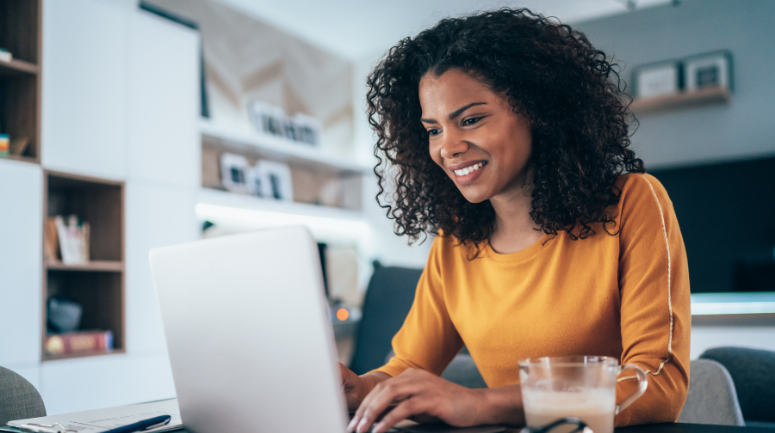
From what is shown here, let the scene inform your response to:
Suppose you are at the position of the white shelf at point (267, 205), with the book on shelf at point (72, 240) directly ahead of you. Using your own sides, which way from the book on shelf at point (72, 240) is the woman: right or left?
left

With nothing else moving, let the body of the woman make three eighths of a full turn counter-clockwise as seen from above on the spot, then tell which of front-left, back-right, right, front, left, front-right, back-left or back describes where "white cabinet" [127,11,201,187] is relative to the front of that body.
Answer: back-left

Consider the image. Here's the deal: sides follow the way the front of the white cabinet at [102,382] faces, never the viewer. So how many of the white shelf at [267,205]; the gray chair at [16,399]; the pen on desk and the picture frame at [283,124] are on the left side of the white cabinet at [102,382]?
2

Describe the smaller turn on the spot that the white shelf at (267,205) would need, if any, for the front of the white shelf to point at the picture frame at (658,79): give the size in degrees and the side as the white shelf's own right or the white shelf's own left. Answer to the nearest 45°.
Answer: approximately 45° to the white shelf's own left

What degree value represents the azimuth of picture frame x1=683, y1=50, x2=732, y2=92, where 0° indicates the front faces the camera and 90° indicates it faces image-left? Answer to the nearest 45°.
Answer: approximately 45°

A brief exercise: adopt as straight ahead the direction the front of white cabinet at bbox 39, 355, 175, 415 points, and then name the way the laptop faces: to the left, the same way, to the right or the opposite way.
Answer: to the left

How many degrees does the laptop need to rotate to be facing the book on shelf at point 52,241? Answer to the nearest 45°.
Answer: approximately 45° to its left
